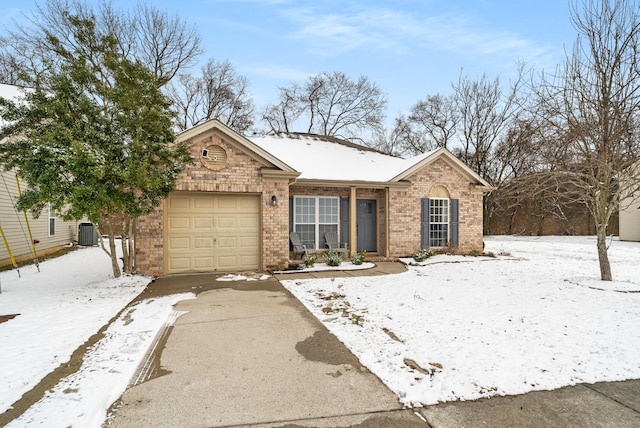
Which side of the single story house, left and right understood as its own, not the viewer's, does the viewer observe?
front

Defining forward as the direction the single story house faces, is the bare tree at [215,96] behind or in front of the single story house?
behind

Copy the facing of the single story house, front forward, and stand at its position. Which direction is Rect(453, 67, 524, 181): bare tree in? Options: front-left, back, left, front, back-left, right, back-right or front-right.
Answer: back-left

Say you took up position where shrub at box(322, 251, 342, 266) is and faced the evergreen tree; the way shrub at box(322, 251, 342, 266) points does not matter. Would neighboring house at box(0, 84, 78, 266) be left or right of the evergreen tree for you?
right

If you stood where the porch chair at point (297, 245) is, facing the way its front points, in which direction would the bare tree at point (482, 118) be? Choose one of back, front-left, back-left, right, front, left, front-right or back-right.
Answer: left

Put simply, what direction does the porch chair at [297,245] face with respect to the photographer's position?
facing the viewer and to the right of the viewer

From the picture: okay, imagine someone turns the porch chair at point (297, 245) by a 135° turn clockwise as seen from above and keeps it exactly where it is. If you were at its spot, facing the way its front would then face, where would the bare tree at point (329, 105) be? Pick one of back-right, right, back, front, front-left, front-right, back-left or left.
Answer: right

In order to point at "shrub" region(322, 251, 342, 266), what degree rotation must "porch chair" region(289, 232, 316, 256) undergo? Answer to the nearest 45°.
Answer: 0° — it already faces it

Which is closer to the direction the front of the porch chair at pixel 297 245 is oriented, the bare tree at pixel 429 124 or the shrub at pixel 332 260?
the shrub

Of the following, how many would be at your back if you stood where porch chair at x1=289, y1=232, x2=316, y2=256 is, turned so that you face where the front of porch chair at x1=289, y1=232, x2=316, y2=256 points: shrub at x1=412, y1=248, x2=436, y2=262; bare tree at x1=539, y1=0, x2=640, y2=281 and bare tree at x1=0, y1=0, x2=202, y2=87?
1

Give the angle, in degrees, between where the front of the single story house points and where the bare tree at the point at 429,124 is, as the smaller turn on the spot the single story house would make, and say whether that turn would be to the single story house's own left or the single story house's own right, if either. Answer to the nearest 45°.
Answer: approximately 135° to the single story house's own left

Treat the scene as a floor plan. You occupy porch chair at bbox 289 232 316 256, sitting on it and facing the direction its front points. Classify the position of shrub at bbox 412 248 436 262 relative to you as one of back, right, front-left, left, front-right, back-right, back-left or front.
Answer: front-left

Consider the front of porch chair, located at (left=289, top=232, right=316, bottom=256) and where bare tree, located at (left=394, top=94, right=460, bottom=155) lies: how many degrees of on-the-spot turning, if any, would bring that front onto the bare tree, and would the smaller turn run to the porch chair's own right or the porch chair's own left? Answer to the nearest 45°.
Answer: approximately 90° to the porch chair's own left

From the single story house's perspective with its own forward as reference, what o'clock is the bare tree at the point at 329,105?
The bare tree is roughly at 6 o'clock from the single story house.
